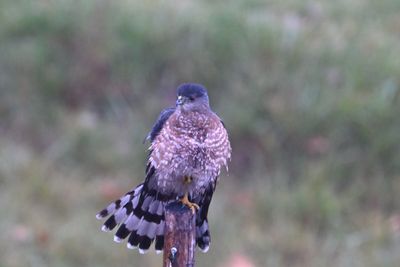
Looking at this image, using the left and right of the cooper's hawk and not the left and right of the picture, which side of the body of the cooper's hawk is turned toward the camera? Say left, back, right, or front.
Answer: front
